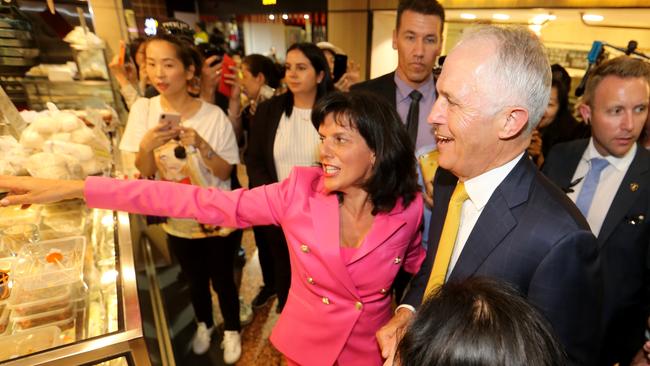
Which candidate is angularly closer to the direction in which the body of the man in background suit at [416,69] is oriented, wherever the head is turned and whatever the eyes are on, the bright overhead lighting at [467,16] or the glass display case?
the glass display case

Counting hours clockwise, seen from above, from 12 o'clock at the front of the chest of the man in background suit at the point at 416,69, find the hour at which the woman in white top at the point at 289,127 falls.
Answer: The woman in white top is roughly at 3 o'clock from the man in background suit.

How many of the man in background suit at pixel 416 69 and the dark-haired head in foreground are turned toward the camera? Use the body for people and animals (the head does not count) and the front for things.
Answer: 1

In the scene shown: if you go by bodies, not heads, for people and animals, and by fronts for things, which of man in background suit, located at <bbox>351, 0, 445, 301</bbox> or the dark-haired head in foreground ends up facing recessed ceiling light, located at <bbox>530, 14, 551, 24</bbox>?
the dark-haired head in foreground

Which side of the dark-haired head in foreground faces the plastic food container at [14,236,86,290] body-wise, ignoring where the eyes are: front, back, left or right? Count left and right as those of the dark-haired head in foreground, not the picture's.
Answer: left

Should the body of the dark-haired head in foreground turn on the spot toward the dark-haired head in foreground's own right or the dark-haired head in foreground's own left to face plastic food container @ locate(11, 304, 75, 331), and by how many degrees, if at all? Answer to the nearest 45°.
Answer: approximately 90° to the dark-haired head in foreground's own left

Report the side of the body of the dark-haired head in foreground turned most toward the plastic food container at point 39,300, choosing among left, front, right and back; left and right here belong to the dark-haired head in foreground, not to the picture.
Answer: left

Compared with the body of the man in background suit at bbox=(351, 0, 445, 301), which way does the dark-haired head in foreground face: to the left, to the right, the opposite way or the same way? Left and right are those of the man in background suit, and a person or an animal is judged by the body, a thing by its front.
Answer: the opposite way

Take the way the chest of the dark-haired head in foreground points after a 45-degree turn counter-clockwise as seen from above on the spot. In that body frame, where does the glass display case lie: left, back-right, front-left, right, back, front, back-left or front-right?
front-left

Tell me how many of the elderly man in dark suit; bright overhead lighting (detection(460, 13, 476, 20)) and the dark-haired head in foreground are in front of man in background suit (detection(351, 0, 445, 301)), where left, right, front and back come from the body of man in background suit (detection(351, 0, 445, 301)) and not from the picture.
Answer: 2

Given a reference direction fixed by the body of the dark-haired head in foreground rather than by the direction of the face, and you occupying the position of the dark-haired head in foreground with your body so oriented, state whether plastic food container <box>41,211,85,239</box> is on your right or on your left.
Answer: on your left

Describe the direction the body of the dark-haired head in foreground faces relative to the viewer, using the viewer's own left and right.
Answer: facing away from the viewer

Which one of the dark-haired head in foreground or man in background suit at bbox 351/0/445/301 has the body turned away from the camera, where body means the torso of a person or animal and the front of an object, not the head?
the dark-haired head in foreground
